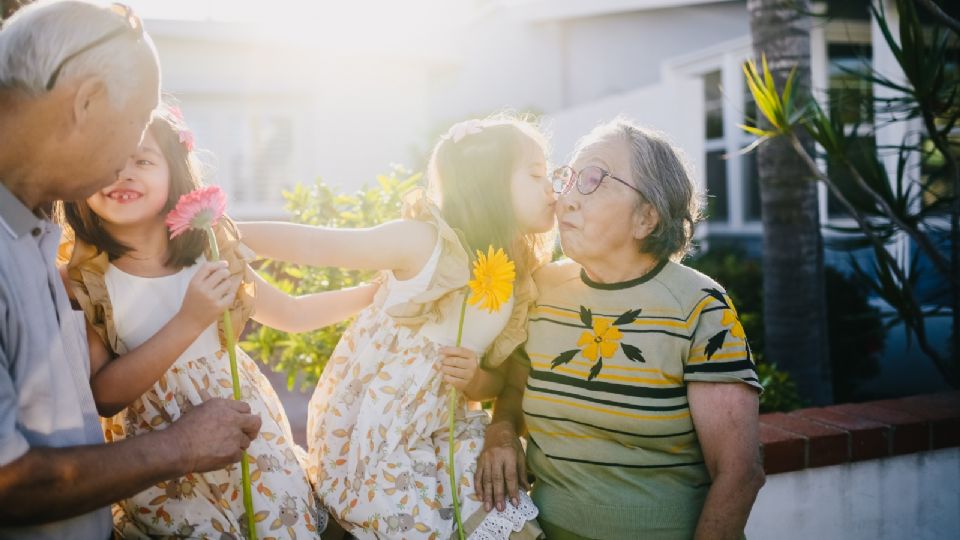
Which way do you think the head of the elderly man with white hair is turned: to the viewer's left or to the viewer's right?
to the viewer's right

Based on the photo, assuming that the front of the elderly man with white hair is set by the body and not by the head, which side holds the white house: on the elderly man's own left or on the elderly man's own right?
on the elderly man's own left

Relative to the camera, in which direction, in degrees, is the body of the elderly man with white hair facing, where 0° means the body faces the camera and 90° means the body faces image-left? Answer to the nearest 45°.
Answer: approximately 270°

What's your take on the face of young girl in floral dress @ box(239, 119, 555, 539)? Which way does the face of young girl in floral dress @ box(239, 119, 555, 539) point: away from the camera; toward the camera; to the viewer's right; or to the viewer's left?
to the viewer's right

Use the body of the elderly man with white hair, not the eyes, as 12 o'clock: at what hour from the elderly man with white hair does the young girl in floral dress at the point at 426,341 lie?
The young girl in floral dress is roughly at 11 o'clock from the elderly man with white hair.

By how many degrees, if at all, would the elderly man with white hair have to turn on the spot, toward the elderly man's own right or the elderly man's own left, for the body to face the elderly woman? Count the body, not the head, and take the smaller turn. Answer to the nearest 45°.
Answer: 0° — they already face them
